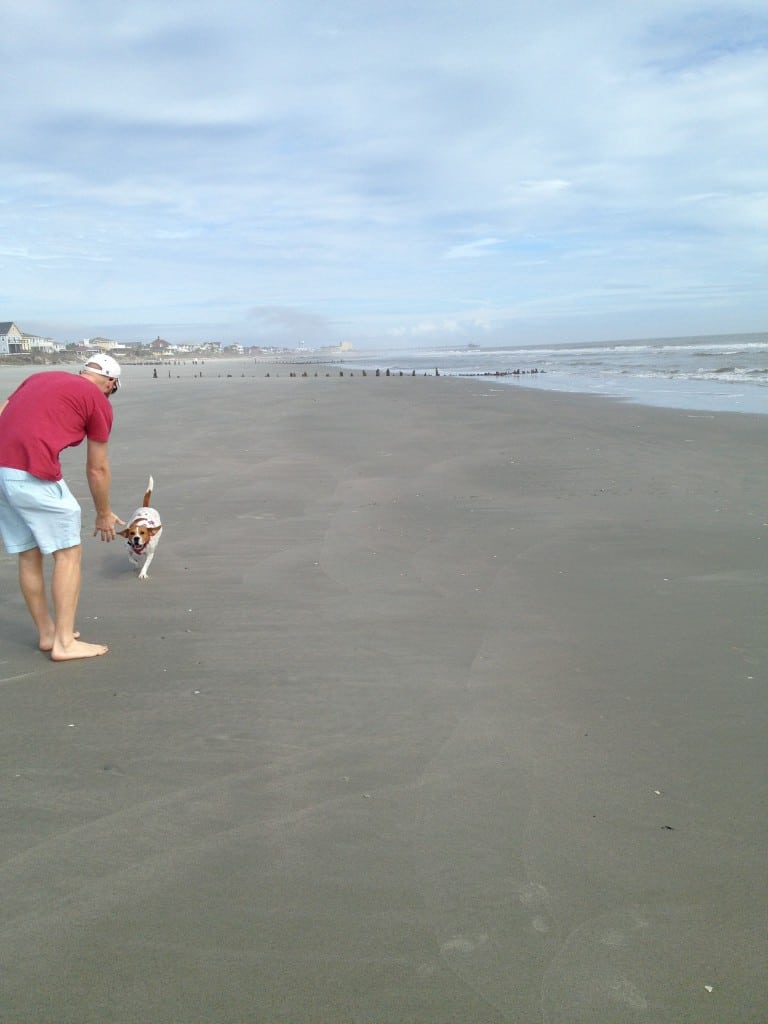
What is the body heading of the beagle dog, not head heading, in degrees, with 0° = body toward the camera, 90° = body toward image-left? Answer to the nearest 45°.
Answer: approximately 0°

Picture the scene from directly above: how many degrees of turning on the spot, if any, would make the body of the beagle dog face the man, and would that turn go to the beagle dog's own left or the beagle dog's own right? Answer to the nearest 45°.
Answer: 0° — it already faces them
